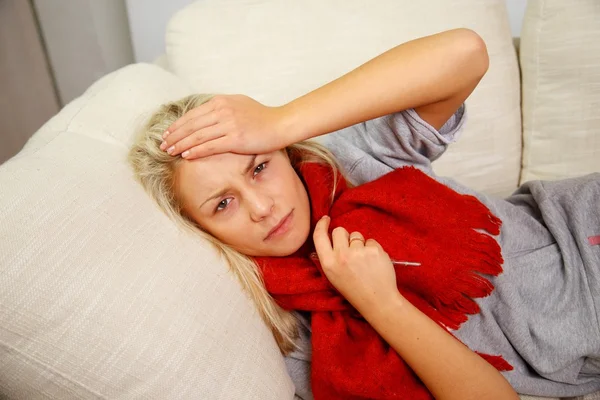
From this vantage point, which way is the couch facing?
toward the camera
